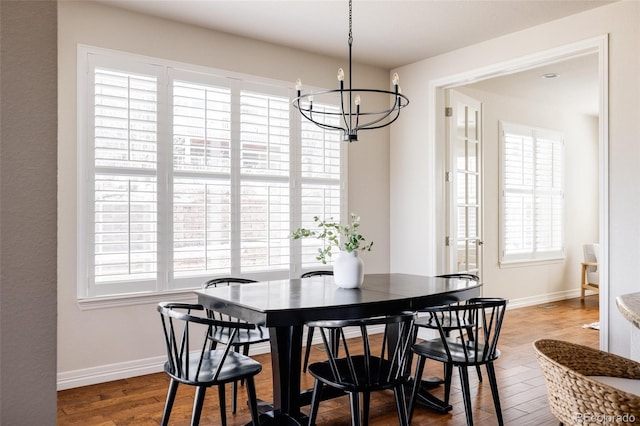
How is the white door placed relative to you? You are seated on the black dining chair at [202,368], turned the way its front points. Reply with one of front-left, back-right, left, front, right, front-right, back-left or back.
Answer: front

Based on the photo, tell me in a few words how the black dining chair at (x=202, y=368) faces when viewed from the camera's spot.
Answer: facing away from the viewer and to the right of the viewer

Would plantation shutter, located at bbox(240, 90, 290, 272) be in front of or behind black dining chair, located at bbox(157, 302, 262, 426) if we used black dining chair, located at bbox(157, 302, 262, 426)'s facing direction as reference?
in front

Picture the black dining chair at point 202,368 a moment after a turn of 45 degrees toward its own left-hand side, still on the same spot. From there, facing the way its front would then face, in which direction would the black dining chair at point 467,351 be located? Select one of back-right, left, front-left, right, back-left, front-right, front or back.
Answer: right

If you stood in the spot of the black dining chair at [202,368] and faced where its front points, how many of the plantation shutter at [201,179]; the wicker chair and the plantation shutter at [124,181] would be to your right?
1

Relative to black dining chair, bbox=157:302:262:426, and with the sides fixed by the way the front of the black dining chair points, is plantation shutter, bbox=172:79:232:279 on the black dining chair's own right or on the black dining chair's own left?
on the black dining chair's own left

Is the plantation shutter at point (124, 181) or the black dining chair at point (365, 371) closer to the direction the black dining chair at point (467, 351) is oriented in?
the plantation shutter

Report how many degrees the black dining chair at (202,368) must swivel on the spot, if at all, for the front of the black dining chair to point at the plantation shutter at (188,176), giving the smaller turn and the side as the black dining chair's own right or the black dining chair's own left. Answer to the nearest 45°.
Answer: approximately 45° to the black dining chair's own left

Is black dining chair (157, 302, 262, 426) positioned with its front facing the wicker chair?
no

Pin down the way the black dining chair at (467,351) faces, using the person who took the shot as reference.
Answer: facing away from the viewer and to the left of the viewer

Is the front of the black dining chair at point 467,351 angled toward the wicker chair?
no
